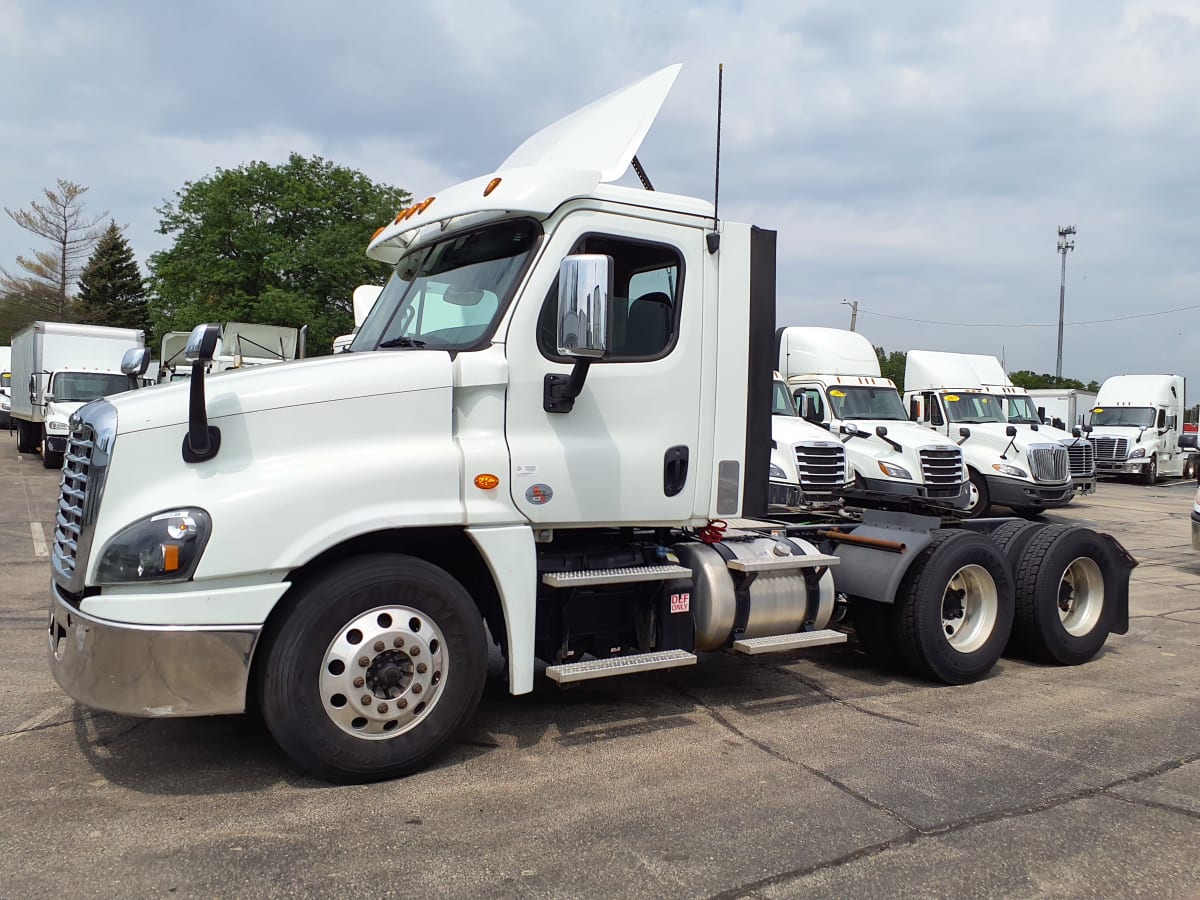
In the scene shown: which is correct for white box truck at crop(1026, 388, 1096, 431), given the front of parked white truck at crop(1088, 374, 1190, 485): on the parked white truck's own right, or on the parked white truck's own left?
on the parked white truck's own right

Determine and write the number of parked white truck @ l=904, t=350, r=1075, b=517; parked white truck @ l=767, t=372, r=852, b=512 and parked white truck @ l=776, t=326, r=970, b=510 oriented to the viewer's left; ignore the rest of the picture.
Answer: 0

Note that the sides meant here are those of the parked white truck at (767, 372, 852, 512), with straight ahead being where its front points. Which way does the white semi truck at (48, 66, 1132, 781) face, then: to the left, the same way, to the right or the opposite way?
to the right

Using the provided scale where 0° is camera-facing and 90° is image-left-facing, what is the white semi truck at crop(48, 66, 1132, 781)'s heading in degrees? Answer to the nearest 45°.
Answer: approximately 45°

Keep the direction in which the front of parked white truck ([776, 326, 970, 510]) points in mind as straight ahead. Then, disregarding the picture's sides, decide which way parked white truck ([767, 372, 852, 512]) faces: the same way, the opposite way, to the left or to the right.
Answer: the same way

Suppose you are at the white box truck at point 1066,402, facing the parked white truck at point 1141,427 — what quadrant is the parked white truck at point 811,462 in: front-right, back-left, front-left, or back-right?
front-right

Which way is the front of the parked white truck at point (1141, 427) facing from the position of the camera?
facing the viewer and to the left of the viewer

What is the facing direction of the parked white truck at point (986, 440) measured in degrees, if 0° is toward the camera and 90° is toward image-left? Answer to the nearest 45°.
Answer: approximately 315°

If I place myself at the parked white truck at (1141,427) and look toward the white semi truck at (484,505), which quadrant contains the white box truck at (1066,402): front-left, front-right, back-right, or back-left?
back-right

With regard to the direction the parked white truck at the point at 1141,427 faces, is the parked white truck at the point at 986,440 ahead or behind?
ahead

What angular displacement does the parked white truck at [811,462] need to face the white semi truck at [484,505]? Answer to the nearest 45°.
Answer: approximately 45° to its right

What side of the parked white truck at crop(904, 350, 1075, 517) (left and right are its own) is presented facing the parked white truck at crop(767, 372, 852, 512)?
right

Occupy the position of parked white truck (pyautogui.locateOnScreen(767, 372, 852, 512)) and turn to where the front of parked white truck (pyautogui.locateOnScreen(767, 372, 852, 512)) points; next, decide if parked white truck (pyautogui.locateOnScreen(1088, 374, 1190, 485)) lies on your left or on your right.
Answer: on your left

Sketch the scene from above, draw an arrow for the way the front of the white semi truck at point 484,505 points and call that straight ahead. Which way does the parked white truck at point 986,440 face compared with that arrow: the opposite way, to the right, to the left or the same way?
to the left

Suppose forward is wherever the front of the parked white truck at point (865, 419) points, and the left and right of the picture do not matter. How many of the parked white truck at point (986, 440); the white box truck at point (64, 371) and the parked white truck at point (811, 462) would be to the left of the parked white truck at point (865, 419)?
1

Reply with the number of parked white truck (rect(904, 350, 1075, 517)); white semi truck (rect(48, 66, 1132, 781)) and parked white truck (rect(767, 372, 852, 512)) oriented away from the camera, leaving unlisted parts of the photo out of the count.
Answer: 0
